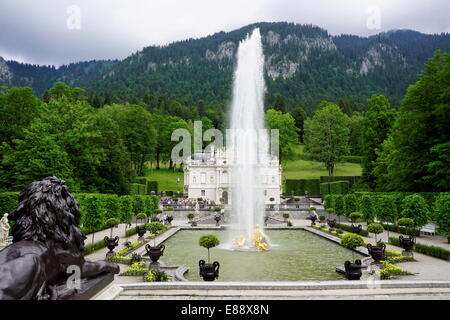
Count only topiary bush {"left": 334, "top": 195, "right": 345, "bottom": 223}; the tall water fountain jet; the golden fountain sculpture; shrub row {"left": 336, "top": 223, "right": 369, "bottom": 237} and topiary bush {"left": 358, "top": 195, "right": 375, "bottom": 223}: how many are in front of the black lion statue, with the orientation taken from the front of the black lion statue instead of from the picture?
5

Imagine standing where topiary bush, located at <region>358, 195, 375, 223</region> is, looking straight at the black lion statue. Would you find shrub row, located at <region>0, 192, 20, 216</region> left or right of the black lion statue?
right

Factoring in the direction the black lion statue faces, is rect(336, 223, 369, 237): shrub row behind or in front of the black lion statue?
in front

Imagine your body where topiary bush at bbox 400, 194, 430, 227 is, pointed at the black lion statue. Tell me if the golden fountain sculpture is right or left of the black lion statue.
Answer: right

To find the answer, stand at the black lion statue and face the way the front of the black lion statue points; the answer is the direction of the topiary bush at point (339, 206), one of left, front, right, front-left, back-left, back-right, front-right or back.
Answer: front

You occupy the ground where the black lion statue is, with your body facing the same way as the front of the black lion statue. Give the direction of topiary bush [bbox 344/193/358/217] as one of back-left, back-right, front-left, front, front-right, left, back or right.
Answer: front

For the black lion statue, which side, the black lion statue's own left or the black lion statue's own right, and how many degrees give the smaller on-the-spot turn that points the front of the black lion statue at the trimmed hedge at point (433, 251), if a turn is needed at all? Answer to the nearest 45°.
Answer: approximately 45° to the black lion statue's own right
